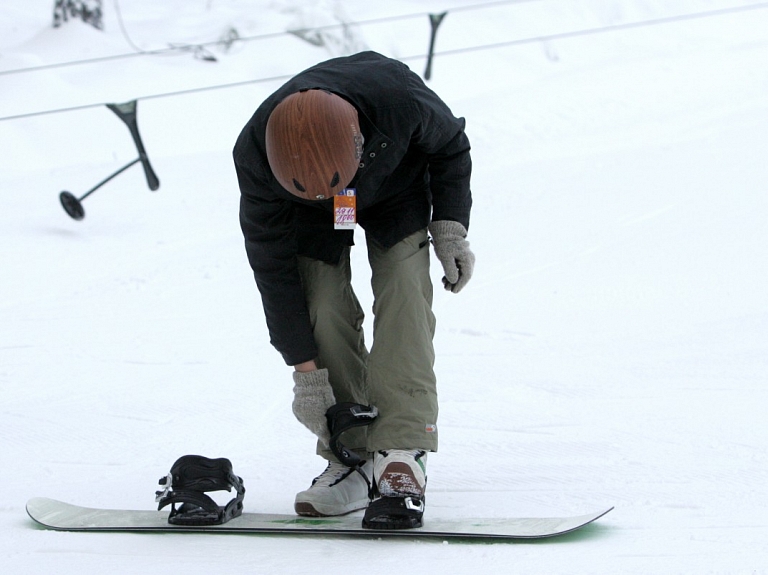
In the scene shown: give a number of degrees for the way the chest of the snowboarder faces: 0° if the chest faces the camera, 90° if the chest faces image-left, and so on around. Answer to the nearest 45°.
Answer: approximately 0°

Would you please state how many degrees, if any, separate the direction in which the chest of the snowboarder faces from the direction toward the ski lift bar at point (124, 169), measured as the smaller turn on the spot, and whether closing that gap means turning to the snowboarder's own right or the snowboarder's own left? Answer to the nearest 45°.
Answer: approximately 180°
